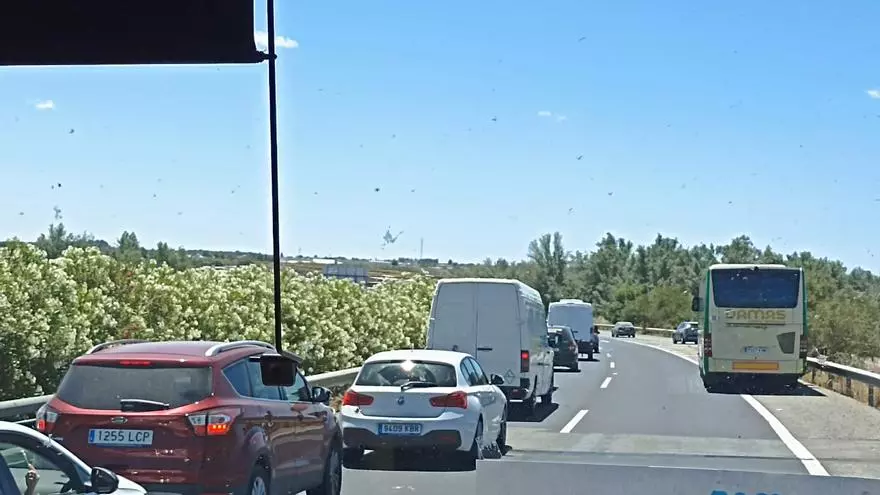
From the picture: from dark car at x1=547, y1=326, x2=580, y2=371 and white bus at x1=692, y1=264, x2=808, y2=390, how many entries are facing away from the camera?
2

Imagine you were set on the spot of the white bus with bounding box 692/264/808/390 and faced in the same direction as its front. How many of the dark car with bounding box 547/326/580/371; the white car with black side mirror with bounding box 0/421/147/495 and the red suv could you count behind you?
2

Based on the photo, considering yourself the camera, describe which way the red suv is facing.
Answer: facing away from the viewer and to the right of the viewer

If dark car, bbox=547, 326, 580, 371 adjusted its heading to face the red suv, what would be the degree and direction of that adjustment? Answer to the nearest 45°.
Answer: approximately 180°

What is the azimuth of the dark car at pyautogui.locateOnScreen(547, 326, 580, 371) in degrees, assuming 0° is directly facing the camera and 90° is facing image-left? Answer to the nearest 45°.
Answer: approximately 180°

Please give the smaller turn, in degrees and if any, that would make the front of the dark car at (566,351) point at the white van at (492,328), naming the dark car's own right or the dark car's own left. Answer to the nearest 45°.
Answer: approximately 180°

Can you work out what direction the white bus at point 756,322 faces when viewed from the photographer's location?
facing away from the viewer

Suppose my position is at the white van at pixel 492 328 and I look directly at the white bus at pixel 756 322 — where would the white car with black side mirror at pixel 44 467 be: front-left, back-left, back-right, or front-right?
back-right

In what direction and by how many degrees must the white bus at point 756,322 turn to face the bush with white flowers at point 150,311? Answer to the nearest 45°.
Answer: approximately 135° to its left
